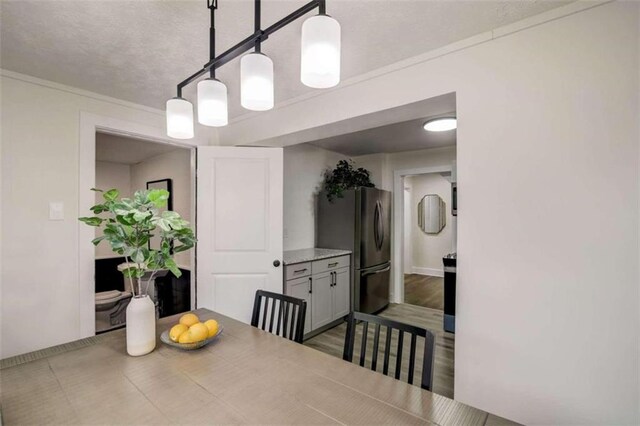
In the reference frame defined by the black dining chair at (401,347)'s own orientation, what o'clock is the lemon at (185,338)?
The lemon is roughly at 1 o'clock from the black dining chair.

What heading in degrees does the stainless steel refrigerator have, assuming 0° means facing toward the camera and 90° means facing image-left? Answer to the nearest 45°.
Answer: approximately 315°

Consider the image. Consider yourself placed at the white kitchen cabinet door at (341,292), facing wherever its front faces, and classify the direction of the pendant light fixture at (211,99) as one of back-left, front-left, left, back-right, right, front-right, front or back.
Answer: front-right

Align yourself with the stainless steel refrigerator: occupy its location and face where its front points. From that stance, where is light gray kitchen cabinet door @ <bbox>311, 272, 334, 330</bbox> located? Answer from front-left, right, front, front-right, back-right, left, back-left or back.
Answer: right

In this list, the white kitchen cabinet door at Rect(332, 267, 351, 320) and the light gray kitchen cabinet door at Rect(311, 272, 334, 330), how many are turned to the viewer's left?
0

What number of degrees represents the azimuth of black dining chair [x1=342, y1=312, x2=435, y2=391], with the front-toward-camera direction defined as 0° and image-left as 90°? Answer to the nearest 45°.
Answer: approximately 45°

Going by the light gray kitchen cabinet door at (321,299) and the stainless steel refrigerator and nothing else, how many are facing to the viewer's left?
0

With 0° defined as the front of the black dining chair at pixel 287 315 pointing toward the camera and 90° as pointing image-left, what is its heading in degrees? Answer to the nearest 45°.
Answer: approximately 45°

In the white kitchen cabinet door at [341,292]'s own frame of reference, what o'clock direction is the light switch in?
The light switch is roughly at 3 o'clock from the white kitchen cabinet door.

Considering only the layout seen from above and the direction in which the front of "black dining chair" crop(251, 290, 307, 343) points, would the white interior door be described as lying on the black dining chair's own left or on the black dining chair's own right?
on the black dining chair's own right

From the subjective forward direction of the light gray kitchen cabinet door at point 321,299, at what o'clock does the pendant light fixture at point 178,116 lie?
The pendant light fixture is roughly at 2 o'clock from the light gray kitchen cabinet door.

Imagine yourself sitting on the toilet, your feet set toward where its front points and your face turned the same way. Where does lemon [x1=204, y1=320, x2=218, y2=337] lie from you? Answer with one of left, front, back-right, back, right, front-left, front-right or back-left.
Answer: front-left

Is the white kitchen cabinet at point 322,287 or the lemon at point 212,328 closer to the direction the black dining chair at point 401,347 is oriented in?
the lemon

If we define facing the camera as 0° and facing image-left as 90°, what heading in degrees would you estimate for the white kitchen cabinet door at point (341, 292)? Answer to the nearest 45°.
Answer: approximately 315°
